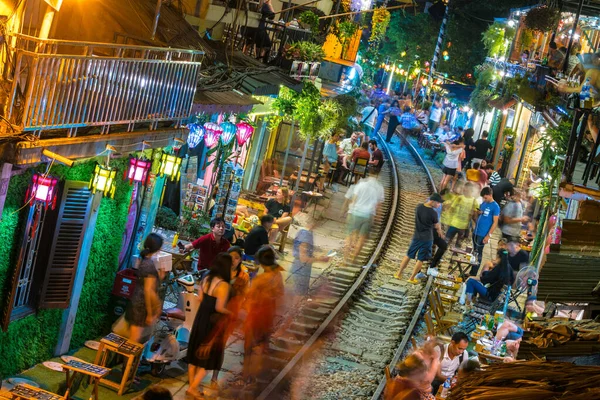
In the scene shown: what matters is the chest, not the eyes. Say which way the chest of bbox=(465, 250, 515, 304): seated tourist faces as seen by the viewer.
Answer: to the viewer's left

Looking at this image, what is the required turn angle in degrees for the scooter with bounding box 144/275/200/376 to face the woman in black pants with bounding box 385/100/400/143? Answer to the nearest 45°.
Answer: approximately 45° to its left

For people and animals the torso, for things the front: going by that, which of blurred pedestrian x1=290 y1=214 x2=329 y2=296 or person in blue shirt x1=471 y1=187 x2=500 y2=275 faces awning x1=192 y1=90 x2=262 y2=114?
the person in blue shirt

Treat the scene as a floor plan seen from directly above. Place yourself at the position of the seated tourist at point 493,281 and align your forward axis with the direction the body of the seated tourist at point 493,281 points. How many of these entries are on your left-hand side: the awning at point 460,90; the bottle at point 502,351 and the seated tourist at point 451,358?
2
